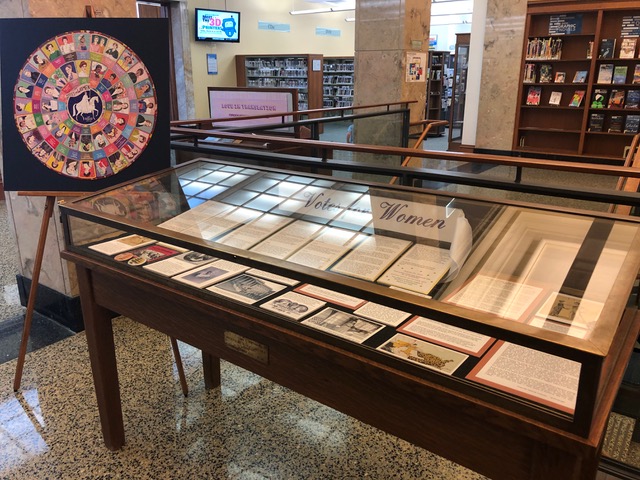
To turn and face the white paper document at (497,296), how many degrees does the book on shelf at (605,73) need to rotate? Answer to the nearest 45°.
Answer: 0° — it already faces it

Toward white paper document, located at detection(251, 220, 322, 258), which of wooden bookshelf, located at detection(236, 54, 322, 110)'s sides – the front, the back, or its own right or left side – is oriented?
front

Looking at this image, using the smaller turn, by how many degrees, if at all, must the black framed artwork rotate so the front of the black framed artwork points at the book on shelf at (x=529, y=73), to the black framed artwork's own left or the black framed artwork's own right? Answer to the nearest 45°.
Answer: approximately 135° to the black framed artwork's own left

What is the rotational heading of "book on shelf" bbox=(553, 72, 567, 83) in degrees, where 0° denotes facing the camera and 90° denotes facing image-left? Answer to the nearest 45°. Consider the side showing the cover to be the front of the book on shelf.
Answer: approximately 0°

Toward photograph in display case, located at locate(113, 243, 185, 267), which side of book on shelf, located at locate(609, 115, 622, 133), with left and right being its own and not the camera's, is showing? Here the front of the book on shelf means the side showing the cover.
front

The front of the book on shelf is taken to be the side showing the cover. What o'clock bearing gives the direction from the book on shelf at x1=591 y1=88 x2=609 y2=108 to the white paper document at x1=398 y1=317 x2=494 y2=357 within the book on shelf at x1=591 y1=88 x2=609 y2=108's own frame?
The white paper document is roughly at 12 o'clock from the book on shelf.

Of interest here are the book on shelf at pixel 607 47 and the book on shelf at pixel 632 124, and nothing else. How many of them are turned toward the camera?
2

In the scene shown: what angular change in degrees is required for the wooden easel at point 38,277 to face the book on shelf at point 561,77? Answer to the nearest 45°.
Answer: approximately 135° to its left

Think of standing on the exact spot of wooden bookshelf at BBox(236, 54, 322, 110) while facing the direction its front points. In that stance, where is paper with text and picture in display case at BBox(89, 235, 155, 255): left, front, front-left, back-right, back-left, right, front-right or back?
front

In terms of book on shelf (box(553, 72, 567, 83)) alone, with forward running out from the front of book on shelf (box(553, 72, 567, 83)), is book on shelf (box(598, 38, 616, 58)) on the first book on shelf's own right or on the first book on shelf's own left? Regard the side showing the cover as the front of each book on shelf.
on the first book on shelf's own left

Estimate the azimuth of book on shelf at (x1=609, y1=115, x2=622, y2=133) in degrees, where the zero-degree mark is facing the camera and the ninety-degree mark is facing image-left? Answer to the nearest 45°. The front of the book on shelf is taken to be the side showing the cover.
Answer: approximately 0°

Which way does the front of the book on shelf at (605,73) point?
toward the camera
